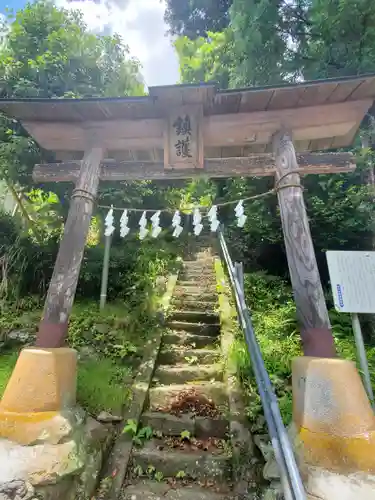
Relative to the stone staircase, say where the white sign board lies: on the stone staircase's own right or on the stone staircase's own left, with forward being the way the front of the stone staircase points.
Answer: on the stone staircase's own left

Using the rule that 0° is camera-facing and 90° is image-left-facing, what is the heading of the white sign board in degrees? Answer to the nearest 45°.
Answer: approximately 0°

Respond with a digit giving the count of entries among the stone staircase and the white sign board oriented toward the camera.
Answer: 2
